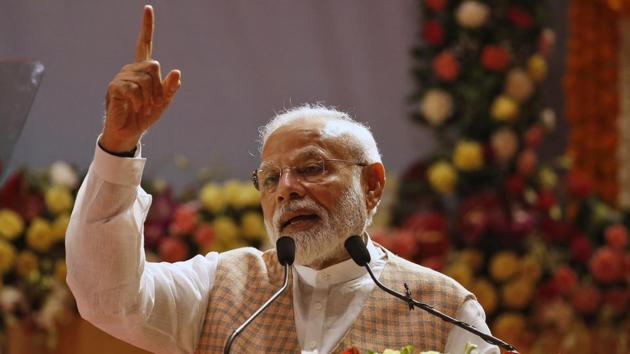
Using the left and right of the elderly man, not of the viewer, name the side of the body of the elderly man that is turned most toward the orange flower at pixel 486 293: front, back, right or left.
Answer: back

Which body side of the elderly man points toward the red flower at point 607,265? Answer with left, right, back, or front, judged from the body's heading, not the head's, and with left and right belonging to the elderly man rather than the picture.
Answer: back

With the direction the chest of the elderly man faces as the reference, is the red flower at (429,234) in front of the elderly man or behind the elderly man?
behind

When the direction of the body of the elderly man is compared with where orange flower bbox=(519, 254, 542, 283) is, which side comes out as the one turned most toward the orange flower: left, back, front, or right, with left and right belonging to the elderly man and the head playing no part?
back

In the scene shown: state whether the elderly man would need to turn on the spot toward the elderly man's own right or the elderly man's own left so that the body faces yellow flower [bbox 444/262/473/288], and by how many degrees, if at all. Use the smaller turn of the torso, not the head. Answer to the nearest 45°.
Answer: approximately 180°

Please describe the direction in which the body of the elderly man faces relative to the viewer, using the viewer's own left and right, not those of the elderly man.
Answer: facing the viewer and to the left of the viewer

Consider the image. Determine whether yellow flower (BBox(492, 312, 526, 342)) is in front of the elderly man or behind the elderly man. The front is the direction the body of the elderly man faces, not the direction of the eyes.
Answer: behind

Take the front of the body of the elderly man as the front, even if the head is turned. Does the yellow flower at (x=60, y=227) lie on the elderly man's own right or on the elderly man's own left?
on the elderly man's own right

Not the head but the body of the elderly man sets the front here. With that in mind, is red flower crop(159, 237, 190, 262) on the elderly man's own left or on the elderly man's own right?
on the elderly man's own right
